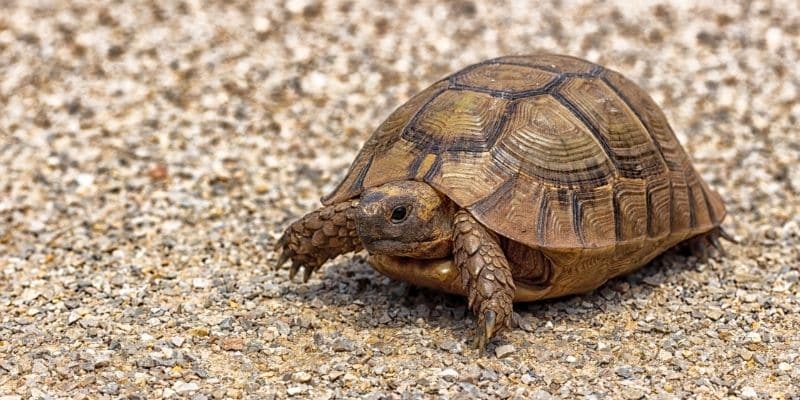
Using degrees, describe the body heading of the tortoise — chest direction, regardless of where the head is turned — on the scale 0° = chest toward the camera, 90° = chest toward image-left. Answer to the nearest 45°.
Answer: approximately 45°
